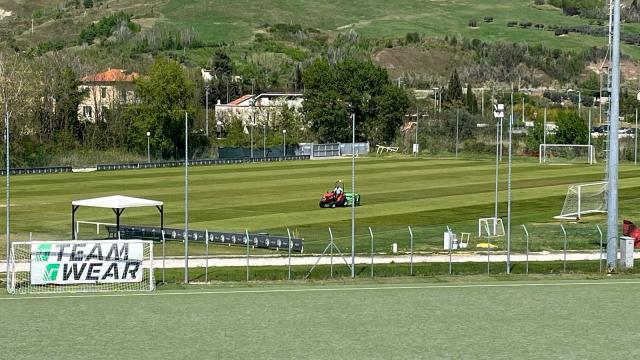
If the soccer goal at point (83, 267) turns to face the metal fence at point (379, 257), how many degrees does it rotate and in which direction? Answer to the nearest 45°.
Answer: approximately 135° to its left

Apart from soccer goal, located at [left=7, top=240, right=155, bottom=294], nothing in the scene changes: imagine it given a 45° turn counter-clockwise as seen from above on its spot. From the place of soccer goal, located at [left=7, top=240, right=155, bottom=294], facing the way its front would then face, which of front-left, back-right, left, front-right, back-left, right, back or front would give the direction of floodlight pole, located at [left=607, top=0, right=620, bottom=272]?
front-left

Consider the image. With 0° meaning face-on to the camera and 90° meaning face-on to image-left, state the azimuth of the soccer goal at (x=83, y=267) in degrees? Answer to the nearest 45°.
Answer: approximately 0°
